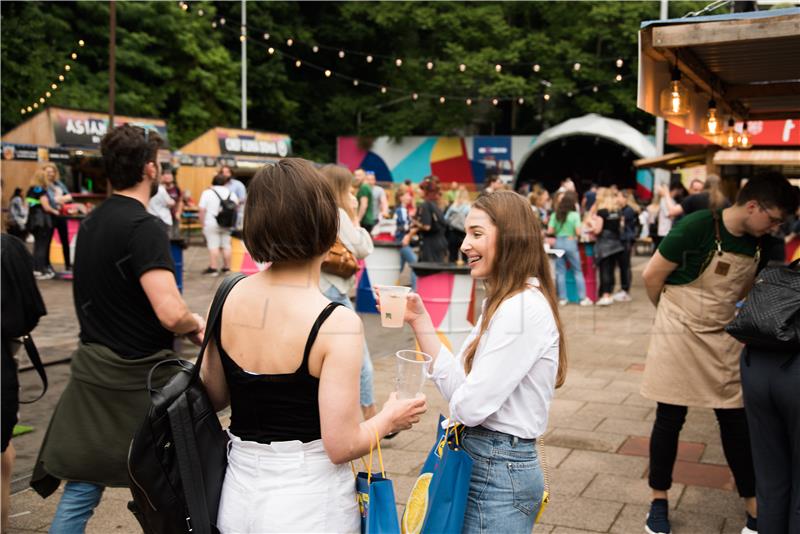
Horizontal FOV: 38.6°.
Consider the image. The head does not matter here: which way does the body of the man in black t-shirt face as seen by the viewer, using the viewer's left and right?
facing away from the viewer and to the right of the viewer

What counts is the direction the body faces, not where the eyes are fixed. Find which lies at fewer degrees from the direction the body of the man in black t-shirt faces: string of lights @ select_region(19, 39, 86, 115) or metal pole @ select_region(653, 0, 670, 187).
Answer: the metal pole

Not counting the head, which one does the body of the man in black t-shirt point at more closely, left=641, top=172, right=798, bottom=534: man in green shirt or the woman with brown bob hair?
the man in green shirt

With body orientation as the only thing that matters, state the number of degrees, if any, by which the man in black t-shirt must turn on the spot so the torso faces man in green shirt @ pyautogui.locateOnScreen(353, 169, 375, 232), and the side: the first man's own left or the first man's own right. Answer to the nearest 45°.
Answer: approximately 45° to the first man's own left

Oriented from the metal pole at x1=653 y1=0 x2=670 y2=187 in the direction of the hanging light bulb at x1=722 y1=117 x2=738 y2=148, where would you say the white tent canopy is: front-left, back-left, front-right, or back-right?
back-right

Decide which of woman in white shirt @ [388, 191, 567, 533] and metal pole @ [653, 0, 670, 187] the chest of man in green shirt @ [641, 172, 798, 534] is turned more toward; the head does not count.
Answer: the woman in white shirt

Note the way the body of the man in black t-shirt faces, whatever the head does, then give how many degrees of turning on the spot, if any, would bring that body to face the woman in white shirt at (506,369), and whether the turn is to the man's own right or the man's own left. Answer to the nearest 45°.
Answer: approximately 90° to the man's own right

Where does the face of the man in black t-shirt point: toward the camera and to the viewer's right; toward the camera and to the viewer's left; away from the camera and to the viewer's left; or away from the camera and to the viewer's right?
away from the camera and to the viewer's right

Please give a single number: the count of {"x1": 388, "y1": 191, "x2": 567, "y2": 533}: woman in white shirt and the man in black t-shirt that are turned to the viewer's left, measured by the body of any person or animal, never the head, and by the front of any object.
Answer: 1

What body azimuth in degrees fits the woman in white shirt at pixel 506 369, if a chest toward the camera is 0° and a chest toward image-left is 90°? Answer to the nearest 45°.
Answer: approximately 90°
